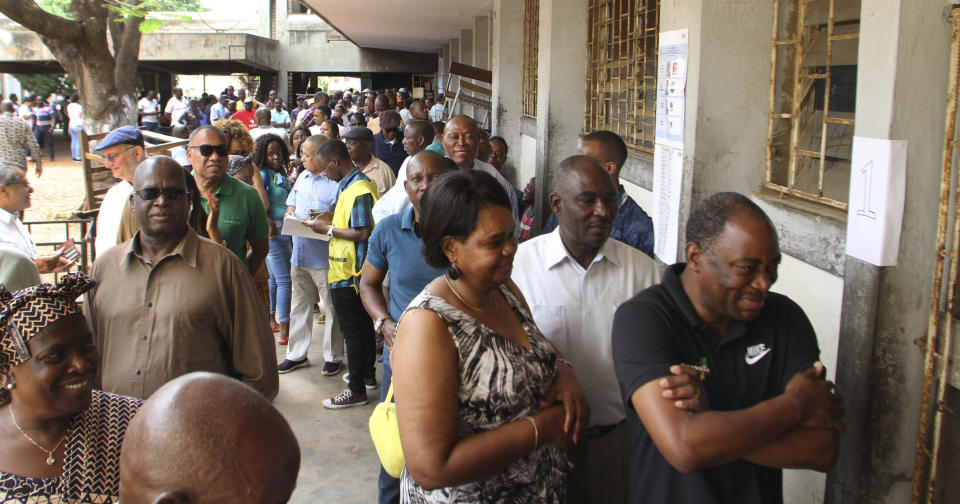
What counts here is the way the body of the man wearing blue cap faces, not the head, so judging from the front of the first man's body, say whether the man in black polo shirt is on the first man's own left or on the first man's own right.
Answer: on the first man's own left

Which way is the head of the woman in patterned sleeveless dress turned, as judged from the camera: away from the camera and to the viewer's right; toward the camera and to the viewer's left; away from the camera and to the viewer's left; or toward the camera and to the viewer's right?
toward the camera and to the viewer's right

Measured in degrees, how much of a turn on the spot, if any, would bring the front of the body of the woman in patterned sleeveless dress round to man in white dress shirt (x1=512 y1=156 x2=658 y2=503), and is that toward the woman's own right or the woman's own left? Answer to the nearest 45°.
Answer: approximately 90° to the woman's own left

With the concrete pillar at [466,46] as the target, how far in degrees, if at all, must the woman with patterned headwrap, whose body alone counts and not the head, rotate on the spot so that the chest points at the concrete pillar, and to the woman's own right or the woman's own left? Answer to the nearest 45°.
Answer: approximately 90° to the woman's own left

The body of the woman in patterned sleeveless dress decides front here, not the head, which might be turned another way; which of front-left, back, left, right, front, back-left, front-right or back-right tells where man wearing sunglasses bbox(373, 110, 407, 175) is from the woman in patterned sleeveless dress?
back-left

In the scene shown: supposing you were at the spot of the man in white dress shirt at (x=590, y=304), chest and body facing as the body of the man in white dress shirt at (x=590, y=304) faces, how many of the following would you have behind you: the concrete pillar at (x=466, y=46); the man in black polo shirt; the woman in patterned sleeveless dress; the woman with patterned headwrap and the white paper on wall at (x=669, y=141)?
2

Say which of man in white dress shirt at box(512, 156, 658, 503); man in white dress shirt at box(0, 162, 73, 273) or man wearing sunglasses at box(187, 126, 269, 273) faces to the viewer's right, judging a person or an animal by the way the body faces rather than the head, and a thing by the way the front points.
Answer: man in white dress shirt at box(0, 162, 73, 273)

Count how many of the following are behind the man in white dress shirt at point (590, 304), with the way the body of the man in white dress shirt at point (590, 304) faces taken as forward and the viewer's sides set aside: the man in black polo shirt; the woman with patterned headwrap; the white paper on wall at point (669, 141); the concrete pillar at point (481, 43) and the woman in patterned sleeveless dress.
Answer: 2

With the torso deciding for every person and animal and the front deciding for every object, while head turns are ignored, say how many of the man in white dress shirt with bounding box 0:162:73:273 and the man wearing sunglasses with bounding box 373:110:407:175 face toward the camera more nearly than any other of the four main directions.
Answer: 1

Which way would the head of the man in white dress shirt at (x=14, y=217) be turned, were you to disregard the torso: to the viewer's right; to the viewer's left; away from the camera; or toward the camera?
to the viewer's right

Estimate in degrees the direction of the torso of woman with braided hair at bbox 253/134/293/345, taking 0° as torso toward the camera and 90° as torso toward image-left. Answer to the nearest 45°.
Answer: approximately 315°

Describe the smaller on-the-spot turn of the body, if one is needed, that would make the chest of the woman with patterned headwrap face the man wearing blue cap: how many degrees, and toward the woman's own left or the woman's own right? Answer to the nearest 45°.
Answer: approximately 135° to the woman's own left
